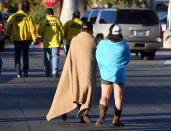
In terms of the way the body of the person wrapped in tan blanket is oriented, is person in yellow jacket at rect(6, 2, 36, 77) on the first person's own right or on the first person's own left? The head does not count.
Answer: on the first person's own left

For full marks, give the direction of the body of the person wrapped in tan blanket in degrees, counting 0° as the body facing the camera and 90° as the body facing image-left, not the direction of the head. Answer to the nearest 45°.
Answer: approximately 225°
